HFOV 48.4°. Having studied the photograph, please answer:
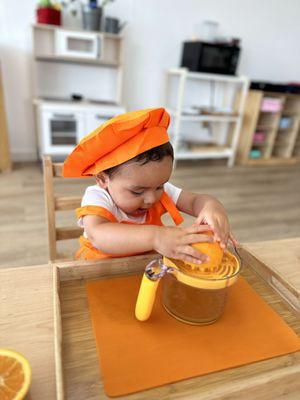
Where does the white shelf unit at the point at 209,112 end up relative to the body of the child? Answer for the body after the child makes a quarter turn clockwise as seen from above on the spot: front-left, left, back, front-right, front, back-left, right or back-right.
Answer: back-right

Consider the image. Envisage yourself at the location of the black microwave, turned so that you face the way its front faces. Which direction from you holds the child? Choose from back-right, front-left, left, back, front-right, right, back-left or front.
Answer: front-right

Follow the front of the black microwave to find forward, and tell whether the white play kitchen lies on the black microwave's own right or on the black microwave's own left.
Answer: on the black microwave's own right

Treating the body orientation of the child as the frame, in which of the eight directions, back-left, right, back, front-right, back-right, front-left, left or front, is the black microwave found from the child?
back-left

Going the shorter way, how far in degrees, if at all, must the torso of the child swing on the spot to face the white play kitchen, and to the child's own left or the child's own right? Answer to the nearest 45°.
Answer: approximately 135° to the child's own left

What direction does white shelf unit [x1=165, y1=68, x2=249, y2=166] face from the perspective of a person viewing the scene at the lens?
facing the viewer and to the right of the viewer

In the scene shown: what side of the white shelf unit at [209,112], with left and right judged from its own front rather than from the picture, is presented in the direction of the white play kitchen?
right

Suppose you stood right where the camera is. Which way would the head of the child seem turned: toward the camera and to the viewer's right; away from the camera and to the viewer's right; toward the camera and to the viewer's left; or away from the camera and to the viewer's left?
toward the camera and to the viewer's right

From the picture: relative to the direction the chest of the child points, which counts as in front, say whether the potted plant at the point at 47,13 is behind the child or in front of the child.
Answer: behind

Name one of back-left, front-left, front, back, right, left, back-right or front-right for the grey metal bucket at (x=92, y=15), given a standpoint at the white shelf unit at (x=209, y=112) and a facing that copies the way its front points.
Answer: right

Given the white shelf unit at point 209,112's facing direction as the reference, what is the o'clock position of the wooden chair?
The wooden chair is roughly at 2 o'clock from the white shelf unit.

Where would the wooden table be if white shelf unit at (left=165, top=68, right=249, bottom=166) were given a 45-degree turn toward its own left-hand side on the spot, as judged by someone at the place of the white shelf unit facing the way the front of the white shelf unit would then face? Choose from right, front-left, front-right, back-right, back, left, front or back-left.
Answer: right
